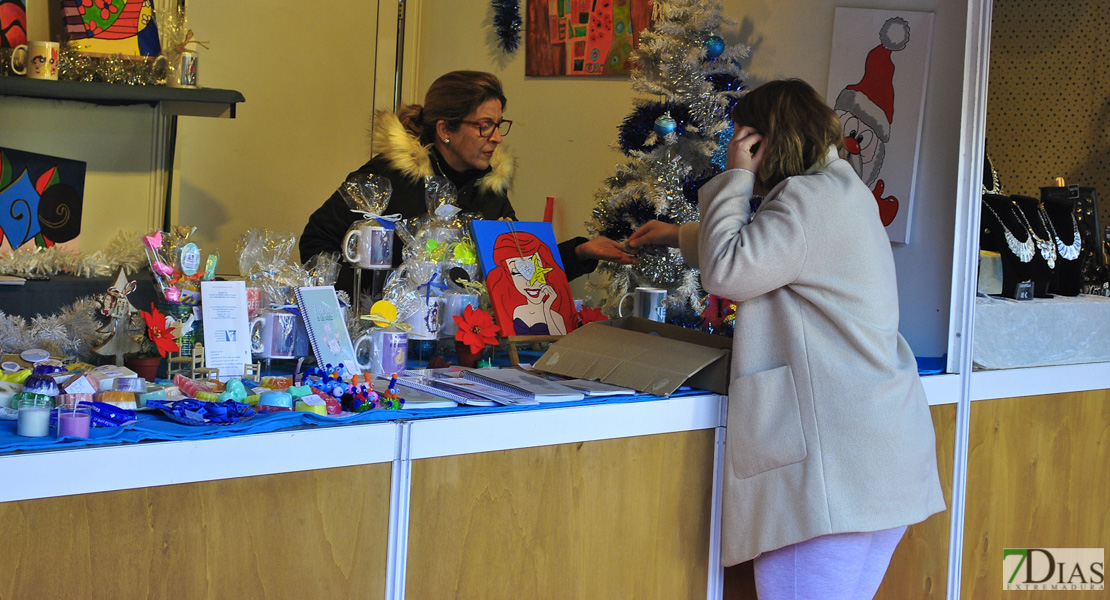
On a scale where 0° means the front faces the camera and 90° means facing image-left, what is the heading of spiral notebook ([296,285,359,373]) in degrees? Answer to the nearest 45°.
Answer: approximately 0°

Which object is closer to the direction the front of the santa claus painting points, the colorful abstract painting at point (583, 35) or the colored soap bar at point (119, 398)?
the colored soap bar

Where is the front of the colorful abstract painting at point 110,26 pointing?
toward the camera

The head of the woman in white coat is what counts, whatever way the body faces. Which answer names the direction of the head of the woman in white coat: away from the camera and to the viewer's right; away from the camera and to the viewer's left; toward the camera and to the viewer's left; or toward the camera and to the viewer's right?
away from the camera and to the viewer's left

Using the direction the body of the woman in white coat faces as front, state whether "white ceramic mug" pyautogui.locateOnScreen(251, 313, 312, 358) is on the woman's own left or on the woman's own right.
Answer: on the woman's own left

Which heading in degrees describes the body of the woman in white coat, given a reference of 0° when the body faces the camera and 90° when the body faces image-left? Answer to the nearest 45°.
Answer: approximately 135°

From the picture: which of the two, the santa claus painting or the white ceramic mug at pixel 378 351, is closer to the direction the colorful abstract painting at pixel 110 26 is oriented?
the white ceramic mug

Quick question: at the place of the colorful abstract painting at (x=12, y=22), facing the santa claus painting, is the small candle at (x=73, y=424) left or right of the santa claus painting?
right

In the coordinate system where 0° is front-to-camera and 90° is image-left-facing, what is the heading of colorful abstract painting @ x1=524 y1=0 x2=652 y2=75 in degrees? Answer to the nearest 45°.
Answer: approximately 0°

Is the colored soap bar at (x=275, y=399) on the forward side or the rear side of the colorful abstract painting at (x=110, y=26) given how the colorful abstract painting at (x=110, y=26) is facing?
on the forward side

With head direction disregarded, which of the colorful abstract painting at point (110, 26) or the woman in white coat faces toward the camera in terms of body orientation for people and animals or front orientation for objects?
the colorful abstract painting
